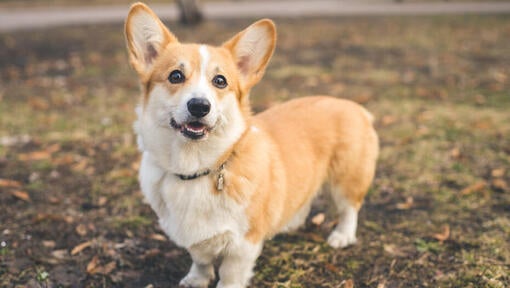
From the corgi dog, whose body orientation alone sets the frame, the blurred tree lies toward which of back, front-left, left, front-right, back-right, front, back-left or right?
back-right

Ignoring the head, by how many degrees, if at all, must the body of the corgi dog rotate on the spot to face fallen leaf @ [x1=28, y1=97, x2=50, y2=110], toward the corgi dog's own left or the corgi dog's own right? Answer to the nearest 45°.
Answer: approximately 90° to the corgi dog's own right

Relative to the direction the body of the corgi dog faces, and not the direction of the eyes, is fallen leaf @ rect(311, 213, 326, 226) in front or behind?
behind

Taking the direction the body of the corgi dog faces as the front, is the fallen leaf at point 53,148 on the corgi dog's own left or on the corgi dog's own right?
on the corgi dog's own right

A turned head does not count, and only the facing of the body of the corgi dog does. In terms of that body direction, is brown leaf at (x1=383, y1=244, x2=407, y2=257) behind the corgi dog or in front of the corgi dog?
behind

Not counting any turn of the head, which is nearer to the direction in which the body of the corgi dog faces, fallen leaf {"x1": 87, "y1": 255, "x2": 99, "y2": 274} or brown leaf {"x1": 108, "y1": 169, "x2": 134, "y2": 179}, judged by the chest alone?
the fallen leaf

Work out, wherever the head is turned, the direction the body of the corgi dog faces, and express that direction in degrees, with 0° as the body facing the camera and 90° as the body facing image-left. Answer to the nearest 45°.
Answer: approximately 45°

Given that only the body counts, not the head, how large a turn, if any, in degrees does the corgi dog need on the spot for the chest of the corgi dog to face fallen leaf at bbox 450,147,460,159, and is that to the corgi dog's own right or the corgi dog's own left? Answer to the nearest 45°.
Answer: approximately 180°

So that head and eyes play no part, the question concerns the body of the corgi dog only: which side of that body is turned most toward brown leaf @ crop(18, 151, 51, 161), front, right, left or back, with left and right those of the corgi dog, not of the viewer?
right
